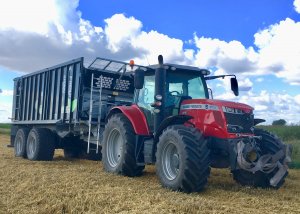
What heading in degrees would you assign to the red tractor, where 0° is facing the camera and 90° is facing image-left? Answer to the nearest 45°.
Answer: approximately 315°
